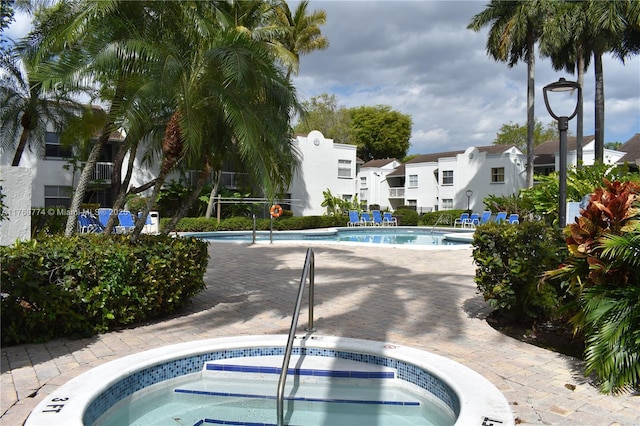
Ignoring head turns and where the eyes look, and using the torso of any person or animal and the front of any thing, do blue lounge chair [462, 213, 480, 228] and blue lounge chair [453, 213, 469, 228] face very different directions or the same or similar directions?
same or similar directions

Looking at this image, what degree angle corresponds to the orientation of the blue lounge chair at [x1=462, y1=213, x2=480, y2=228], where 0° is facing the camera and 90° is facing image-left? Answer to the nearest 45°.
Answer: approximately 45°

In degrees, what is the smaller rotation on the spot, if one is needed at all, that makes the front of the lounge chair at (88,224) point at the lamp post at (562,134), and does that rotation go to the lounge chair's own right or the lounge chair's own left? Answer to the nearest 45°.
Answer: approximately 45° to the lounge chair's own right

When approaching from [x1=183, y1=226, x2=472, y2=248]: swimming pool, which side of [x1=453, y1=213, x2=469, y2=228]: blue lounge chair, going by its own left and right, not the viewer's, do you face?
front

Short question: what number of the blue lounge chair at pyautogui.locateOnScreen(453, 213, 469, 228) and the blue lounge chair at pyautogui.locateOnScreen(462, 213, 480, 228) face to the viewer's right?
0

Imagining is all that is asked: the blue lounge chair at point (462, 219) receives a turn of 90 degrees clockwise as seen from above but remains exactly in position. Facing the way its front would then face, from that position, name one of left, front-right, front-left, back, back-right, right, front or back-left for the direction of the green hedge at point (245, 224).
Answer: left

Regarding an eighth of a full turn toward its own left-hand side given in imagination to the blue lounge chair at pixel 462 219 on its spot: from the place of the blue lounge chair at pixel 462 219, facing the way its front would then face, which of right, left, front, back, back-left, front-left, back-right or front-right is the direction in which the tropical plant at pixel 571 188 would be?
front

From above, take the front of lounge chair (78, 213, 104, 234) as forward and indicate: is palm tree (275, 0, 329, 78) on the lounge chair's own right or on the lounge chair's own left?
on the lounge chair's own left

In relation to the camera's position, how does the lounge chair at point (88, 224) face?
facing the viewer and to the right of the viewer

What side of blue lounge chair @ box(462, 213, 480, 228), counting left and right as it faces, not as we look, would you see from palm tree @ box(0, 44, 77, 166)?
front

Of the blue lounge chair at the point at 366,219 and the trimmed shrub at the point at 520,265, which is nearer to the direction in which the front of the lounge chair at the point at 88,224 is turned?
the trimmed shrub

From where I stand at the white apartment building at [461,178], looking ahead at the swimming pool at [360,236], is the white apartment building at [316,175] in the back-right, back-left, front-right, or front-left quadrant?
front-right

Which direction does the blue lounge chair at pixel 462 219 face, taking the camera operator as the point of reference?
facing the viewer and to the left of the viewer

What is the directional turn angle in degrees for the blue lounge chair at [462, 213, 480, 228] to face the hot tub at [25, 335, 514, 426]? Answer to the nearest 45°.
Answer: approximately 45° to its left

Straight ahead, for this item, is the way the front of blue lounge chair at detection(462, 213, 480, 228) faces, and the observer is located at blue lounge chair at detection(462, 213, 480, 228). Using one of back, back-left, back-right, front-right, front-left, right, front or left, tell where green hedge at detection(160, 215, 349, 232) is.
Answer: front

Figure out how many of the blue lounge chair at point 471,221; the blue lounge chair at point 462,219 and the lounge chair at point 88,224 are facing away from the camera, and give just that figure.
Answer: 0

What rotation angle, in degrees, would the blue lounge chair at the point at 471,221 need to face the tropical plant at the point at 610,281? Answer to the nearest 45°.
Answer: approximately 45° to its left
